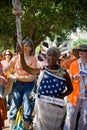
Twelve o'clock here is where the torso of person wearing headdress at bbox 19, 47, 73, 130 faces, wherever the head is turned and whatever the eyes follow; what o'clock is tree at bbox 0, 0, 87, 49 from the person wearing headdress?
The tree is roughly at 6 o'clock from the person wearing headdress.

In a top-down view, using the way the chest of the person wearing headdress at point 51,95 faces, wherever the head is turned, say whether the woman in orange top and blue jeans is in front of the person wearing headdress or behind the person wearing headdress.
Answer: behind

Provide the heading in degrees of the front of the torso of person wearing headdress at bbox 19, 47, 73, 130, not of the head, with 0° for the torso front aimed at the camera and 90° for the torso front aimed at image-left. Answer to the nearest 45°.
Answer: approximately 0°

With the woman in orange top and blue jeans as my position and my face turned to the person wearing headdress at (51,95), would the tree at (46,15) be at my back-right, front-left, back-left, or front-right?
back-left
